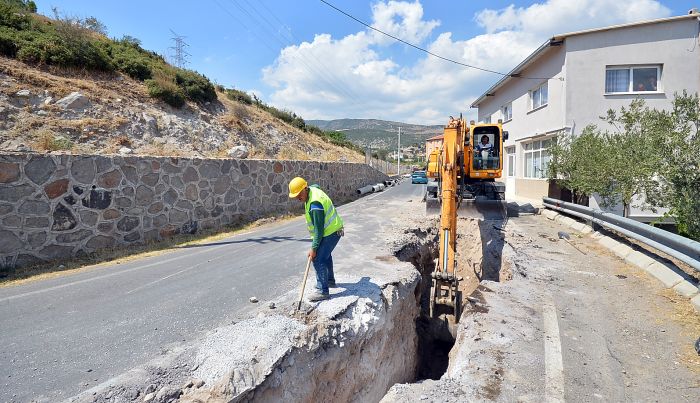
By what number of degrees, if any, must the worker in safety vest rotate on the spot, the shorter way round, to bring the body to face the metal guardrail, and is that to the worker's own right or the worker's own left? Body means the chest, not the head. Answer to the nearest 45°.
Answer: approximately 180°

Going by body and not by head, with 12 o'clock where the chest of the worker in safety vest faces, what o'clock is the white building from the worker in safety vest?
The white building is roughly at 5 o'clock from the worker in safety vest.

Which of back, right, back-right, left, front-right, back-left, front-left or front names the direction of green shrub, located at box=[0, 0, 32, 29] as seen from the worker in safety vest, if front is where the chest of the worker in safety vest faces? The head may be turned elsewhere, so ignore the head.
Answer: front-right

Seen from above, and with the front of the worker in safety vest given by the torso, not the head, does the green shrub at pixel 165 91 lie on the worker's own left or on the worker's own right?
on the worker's own right

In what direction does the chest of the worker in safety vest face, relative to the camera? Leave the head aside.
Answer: to the viewer's left

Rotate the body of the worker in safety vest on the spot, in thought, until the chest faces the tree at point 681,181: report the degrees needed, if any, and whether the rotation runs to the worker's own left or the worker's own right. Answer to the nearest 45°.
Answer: approximately 180°

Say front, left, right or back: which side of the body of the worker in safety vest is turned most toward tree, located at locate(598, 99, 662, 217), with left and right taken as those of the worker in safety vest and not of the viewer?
back

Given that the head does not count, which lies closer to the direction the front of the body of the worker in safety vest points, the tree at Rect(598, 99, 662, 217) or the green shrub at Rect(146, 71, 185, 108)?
the green shrub

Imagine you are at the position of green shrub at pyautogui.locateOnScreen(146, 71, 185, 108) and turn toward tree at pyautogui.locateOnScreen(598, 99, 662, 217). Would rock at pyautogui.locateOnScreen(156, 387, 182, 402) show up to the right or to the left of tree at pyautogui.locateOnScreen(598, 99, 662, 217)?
right

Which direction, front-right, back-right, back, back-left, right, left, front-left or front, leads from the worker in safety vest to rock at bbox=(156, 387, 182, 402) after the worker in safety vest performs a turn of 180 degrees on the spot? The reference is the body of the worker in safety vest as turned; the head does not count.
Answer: back-right

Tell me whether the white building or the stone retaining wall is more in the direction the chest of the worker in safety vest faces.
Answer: the stone retaining wall

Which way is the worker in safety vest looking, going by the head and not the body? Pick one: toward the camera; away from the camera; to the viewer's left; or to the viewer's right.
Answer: to the viewer's left

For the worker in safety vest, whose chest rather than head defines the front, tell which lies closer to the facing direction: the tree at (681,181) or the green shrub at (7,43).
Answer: the green shrub

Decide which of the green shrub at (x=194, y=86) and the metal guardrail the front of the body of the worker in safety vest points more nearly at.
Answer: the green shrub

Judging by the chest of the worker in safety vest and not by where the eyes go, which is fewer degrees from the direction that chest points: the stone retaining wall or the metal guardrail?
the stone retaining wall

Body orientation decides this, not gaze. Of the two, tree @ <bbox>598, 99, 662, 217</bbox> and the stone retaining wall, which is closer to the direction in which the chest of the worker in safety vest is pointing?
the stone retaining wall
